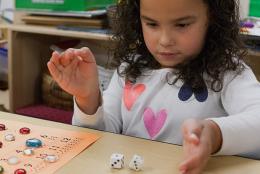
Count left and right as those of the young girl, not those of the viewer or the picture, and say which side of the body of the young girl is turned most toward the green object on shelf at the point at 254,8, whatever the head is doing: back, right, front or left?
back

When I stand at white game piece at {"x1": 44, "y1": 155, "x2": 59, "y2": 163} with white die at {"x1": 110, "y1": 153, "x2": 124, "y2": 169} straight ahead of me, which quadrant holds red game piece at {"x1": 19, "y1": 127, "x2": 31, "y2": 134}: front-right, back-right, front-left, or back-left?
back-left

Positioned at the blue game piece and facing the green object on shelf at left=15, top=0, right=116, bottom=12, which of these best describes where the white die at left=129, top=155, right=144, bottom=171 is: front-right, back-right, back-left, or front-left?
back-right

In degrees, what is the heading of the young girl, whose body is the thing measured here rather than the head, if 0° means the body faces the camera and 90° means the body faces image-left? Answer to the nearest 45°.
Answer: approximately 45°
